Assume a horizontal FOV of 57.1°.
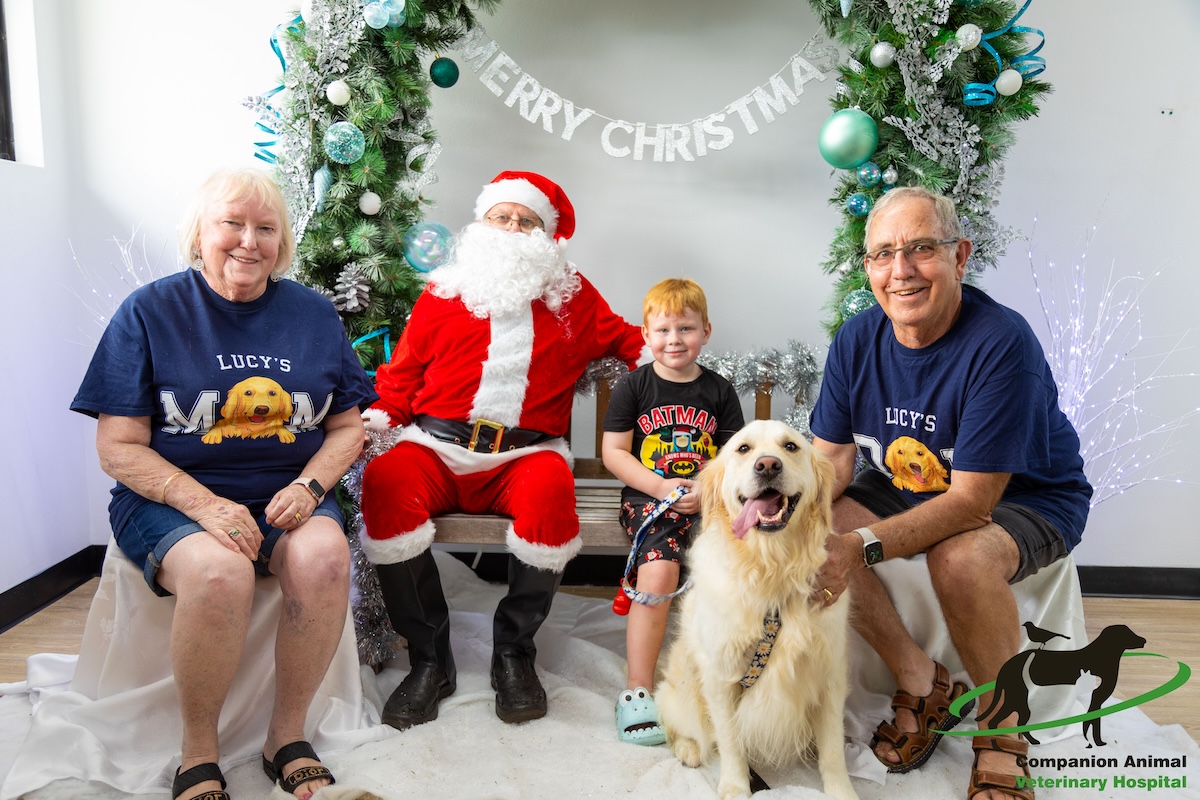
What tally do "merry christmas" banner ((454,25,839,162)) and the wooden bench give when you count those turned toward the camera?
2

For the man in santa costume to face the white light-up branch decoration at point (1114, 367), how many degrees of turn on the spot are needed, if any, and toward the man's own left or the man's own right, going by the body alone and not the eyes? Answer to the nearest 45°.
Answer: approximately 90° to the man's own left

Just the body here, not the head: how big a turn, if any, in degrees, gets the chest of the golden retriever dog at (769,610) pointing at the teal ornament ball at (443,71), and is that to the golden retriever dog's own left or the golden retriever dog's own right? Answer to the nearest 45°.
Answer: approximately 135° to the golden retriever dog's own right

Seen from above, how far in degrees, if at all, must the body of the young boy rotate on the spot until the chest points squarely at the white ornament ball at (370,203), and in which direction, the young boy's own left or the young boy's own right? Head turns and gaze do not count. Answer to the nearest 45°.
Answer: approximately 90° to the young boy's own right

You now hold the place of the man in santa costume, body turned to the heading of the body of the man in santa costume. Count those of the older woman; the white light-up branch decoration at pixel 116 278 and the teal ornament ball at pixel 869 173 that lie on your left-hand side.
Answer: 1

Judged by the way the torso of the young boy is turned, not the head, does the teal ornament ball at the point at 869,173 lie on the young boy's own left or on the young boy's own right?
on the young boy's own left

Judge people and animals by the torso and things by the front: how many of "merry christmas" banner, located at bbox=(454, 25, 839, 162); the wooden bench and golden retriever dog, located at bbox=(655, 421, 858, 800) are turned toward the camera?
3
